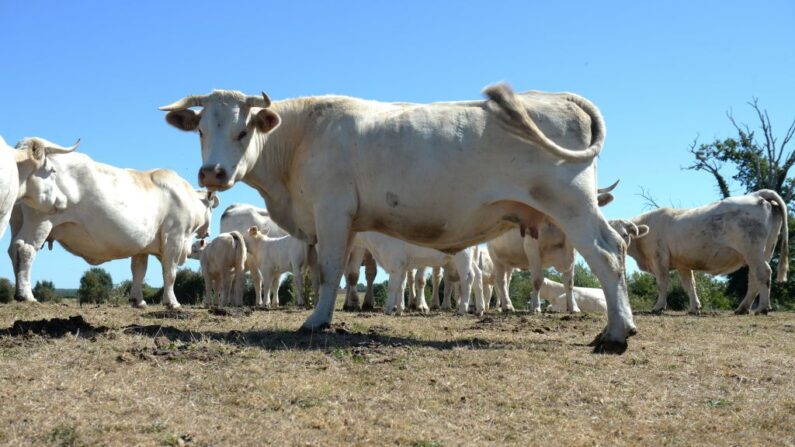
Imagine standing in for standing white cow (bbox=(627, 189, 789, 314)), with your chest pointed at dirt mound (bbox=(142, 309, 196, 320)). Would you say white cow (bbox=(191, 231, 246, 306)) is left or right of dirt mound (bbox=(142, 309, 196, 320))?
right

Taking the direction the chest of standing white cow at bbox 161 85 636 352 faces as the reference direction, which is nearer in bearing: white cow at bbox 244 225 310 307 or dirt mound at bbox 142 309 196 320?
the dirt mound

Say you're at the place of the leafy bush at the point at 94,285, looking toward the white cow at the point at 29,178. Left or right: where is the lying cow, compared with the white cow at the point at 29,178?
left

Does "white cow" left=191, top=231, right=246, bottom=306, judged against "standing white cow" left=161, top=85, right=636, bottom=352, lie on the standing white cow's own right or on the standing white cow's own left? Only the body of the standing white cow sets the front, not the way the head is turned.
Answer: on the standing white cow's own right

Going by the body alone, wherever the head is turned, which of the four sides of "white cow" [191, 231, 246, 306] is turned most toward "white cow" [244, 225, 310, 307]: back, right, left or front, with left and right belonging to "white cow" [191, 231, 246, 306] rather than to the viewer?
right

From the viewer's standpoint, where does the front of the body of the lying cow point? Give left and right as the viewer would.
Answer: facing to the left of the viewer

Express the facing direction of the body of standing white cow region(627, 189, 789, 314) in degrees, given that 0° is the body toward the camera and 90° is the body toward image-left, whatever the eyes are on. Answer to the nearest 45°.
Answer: approximately 90°
